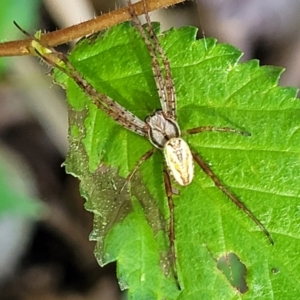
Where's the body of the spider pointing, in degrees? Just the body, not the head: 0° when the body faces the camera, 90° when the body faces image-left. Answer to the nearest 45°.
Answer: approximately 135°
